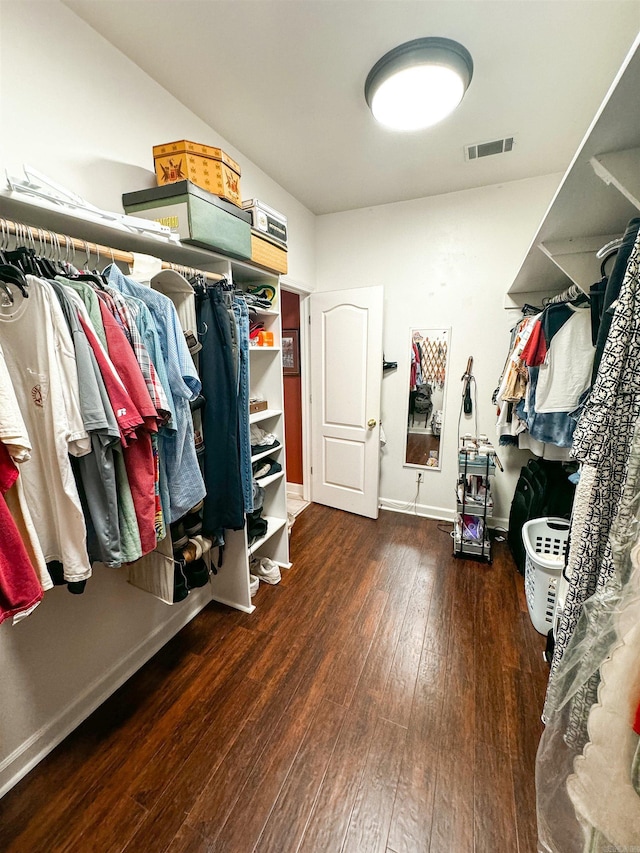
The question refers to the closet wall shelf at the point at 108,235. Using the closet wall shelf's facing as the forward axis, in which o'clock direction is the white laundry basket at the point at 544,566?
The white laundry basket is roughly at 11 o'clock from the closet wall shelf.

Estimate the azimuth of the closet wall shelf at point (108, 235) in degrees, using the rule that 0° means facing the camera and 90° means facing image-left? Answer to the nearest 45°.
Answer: approximately 315°

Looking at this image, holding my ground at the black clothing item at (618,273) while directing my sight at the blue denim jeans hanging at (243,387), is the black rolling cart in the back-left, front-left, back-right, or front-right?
front-right

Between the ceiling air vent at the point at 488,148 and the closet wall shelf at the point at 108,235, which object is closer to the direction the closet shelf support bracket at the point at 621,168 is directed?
the closet wall shelf

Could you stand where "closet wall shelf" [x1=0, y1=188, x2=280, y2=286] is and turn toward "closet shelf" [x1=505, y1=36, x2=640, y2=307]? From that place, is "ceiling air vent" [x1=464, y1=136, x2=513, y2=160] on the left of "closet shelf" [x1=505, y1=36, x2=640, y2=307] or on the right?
left

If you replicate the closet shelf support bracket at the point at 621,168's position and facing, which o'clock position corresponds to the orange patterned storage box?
The orange patterned storage box is roughly at 1 o'clock from the closet shelf support bracket.

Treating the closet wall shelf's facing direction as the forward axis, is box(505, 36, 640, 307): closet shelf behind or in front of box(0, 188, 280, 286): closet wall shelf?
in front

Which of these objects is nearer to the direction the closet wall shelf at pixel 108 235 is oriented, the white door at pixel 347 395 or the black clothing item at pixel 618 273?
the black clothing item

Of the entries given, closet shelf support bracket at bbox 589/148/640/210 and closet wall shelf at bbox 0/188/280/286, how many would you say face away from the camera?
0

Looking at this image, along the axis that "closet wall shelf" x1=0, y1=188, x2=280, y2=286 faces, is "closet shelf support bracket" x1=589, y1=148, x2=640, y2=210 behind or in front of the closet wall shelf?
in front

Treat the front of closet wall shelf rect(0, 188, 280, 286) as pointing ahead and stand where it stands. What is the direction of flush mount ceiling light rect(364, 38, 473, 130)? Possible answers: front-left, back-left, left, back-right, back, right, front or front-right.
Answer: front-left

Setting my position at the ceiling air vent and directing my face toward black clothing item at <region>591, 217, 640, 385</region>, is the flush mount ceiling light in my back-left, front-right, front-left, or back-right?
front-right
